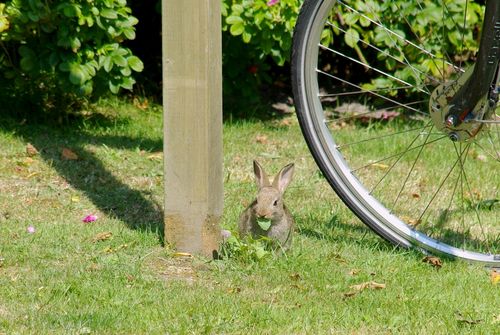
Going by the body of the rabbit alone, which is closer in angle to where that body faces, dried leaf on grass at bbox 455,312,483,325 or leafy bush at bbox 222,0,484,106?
the dried leaf on grass

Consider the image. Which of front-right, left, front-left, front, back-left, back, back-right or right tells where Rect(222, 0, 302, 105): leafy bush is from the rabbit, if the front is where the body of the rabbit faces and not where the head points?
back

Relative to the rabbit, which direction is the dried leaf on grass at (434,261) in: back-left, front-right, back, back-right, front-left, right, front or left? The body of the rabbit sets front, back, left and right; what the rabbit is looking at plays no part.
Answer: left

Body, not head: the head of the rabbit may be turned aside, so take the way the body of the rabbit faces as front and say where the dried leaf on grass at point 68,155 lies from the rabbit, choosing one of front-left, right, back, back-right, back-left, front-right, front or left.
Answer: back-right

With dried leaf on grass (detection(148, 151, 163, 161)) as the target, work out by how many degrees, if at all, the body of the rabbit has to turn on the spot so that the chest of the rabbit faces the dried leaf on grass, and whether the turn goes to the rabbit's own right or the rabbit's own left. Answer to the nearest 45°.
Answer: approximately 135° to the rabbit's own right

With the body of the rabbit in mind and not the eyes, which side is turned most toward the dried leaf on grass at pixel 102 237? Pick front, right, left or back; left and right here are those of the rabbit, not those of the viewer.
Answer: right

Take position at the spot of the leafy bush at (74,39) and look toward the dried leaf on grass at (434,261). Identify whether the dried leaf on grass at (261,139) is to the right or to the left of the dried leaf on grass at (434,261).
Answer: left

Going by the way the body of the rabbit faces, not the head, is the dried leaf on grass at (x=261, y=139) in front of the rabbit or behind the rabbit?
behind

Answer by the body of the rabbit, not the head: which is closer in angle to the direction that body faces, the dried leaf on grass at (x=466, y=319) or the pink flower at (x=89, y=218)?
the dried leaf on grass

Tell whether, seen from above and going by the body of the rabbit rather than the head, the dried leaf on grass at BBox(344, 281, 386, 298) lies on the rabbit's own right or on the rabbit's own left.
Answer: on the rabbit's own left

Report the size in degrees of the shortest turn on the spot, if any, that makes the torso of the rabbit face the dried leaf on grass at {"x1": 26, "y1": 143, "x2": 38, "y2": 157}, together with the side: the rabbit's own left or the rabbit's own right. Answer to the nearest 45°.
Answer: approximately 135° to the rabbit's own right

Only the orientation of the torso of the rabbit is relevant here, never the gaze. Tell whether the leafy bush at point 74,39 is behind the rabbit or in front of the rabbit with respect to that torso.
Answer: behind

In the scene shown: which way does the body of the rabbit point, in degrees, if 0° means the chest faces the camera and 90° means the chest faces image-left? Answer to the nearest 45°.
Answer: approximately 0°
